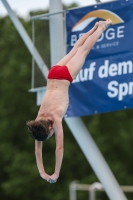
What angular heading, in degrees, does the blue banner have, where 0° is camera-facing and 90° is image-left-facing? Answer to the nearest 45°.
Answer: approximately 0°
